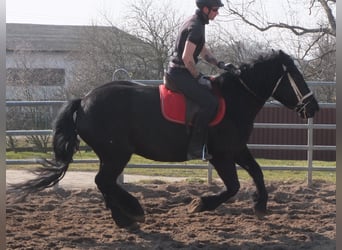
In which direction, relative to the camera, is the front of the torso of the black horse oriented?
to the viewer's right

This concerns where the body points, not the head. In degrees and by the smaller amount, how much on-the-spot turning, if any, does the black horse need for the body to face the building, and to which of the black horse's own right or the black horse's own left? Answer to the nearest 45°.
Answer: approximately 90° to the black horse's own left

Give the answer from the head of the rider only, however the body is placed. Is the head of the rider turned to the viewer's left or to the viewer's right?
to the viewer's right
